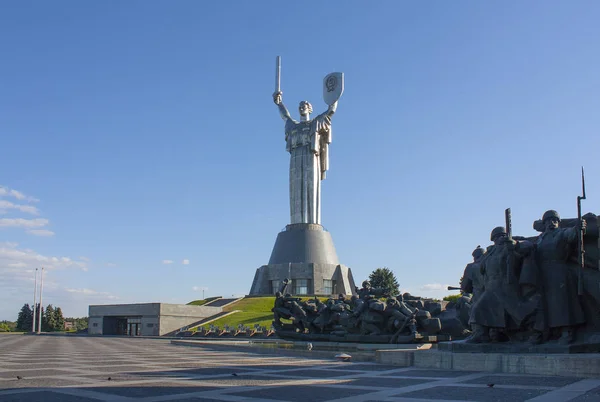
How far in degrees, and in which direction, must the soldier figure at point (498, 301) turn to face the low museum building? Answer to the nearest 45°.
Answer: approximately 90° to its right

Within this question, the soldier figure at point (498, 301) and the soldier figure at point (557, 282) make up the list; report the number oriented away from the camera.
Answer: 0

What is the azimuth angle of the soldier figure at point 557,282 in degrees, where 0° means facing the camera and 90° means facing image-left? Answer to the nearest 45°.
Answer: approximately 0°

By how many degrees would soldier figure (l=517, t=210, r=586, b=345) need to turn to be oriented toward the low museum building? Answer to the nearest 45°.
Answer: approximately 135° to its right

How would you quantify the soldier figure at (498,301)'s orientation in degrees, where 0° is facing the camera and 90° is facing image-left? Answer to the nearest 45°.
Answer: approximately 45°
